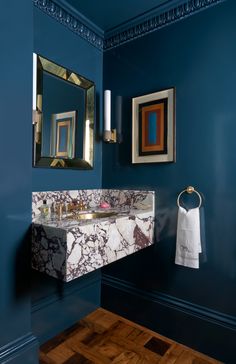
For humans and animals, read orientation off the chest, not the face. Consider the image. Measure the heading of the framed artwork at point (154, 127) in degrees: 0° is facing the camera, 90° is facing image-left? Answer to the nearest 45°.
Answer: approximately 45°

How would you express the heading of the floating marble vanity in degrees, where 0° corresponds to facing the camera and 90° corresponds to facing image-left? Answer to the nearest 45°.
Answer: approximately 315°

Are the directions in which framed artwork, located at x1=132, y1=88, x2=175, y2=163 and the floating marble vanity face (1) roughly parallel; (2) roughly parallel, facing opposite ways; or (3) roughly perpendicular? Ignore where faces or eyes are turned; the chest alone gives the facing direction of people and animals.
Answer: roughly perpendicular

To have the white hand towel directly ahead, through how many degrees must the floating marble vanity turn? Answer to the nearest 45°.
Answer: approximately 45° to its left

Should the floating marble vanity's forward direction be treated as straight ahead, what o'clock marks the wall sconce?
The wall sconce is roughly at 8 o'clock from the floating marble vanity.
